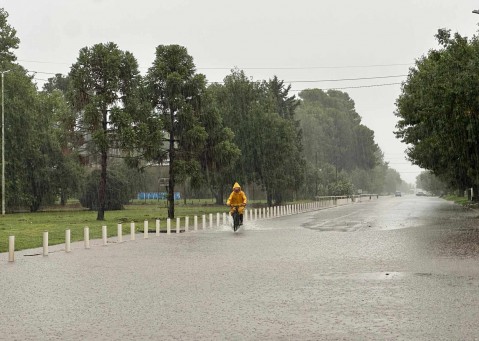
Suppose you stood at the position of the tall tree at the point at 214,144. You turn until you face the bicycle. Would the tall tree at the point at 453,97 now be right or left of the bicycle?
left

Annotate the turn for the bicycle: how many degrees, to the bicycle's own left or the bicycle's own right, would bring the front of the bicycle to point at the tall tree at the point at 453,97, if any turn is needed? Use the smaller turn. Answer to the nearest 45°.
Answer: approximately 90° to the bicycle's own left

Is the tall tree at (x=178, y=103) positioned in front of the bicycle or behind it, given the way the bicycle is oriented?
behind

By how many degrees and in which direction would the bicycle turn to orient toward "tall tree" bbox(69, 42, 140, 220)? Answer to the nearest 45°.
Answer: approximately 135° to its right

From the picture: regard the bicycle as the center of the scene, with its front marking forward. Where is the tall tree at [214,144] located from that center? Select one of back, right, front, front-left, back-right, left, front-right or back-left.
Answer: back

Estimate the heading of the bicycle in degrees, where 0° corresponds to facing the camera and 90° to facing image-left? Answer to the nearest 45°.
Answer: approximately 0°
